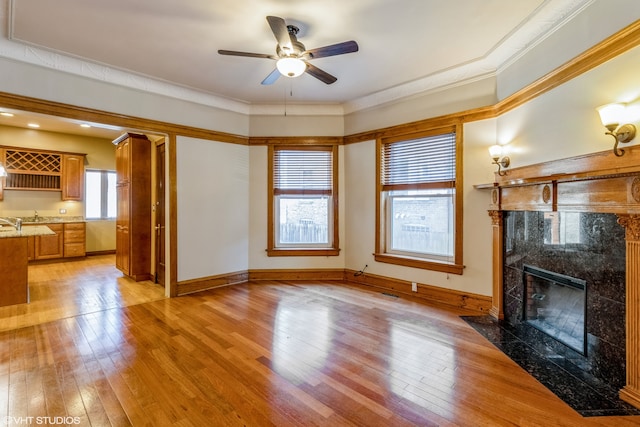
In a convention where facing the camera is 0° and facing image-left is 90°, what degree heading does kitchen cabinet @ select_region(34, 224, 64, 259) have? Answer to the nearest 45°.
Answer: approximately 0°

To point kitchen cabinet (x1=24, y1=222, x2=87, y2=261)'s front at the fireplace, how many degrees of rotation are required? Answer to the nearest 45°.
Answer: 0° — it already faces it

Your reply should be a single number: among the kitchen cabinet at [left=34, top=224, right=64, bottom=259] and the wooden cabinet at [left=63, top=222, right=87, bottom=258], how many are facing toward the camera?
2

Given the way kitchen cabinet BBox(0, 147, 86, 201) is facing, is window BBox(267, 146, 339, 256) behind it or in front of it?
in front

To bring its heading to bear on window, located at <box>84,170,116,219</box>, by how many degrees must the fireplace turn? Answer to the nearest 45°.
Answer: approximately 45° to its right

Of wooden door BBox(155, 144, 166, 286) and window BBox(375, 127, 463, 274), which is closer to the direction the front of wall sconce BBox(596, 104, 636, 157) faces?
the wooden door
